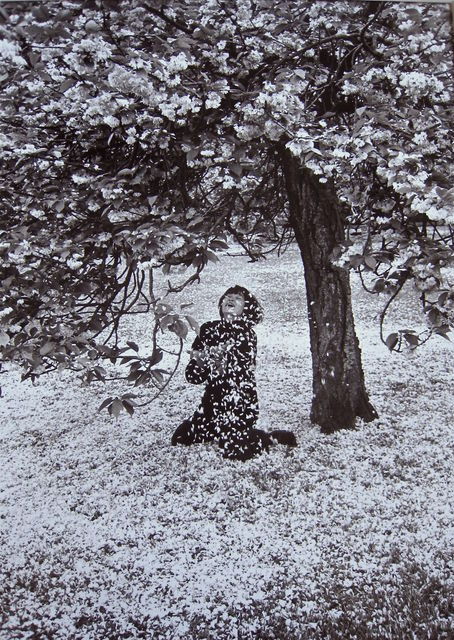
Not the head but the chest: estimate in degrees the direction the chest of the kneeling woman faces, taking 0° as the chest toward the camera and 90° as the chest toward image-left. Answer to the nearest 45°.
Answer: approximately 45°
